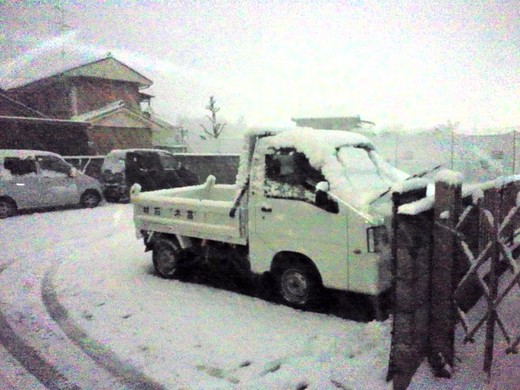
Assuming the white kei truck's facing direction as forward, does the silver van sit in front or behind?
behind

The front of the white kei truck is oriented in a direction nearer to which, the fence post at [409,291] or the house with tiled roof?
the fence post

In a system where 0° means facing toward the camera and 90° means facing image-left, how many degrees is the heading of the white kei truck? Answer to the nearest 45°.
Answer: approximately 315°

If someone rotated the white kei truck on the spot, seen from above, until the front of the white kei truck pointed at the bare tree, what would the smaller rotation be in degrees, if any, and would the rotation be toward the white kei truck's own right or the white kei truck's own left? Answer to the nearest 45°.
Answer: approximately 135° to the white kei truck's own left

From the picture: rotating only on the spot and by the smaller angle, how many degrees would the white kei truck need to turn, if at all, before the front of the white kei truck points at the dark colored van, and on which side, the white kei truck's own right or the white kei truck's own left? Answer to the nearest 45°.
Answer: approximately 180°

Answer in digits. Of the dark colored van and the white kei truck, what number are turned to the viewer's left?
0
